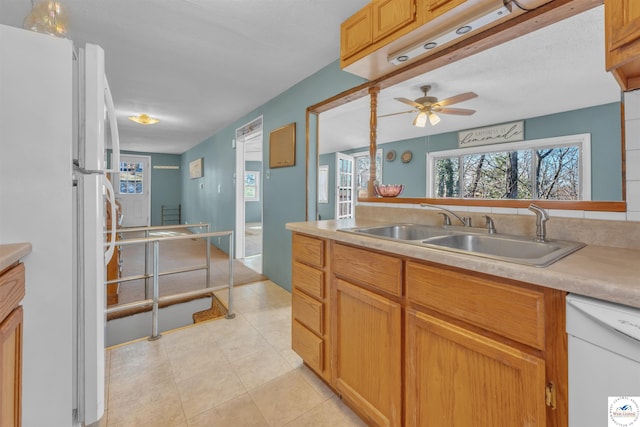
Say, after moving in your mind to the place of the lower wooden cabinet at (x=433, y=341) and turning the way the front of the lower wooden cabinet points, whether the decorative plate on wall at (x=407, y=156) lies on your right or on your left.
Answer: on your right

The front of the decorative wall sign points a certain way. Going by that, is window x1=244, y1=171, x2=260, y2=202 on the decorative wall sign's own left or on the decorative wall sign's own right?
on the decorative wall sign's own right

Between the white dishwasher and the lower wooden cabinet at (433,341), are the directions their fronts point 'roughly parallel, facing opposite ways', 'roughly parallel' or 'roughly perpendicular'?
roughly parallel

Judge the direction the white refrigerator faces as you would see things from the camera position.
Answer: facing to the right of the viewer

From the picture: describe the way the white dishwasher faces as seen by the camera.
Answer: facing the viewer and to the left of the viewer

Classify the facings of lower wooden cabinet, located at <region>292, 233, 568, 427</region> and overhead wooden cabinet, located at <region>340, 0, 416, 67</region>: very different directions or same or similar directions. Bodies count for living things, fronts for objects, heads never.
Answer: same or similar directions

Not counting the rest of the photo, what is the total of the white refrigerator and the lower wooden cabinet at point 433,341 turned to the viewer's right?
1

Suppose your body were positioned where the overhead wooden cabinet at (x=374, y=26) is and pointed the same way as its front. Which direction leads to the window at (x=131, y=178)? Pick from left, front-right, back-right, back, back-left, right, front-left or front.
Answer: right

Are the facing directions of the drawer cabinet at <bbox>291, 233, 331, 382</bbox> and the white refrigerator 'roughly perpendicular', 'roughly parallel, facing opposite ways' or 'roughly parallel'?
roughly parallel, facing opposite ways

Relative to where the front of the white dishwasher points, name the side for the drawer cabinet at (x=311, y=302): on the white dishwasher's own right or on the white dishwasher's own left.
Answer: on the white dishwasher's own right

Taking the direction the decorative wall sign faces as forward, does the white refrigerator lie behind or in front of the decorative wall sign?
in front

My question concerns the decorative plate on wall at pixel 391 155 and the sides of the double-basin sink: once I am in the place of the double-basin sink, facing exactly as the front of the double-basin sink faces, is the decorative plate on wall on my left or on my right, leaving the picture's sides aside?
on my right
